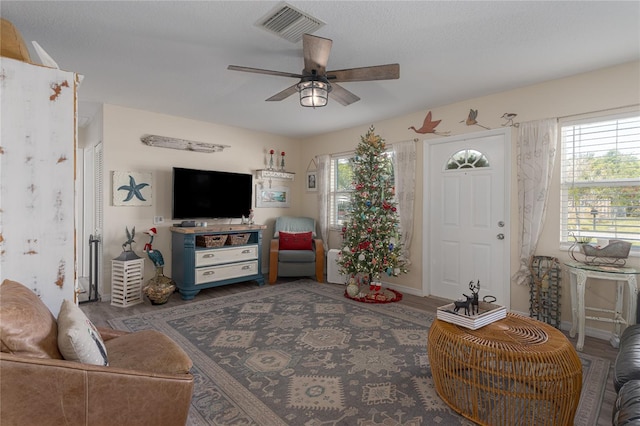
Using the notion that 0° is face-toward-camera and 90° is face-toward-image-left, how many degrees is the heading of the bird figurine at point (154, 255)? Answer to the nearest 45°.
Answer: approximately 90°

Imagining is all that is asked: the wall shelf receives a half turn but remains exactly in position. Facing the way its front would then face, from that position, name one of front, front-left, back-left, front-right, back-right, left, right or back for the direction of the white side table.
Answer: back

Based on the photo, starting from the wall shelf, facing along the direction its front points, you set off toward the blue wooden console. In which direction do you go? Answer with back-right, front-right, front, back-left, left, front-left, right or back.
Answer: right

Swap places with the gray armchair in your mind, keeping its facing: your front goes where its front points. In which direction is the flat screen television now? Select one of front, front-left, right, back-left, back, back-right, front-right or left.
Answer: right

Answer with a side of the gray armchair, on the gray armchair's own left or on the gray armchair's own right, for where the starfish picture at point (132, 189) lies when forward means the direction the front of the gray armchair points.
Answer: on the gray armchair's own right

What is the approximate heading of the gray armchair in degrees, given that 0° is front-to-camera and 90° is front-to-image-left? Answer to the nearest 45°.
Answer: approximately 0°

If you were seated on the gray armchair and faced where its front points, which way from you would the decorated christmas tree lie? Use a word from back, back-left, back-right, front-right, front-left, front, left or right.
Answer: front-left

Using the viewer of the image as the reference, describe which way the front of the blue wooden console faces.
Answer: facing the viewer and to the right of the viewer

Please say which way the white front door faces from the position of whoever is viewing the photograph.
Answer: facing the viewer and to the left of the viewer
